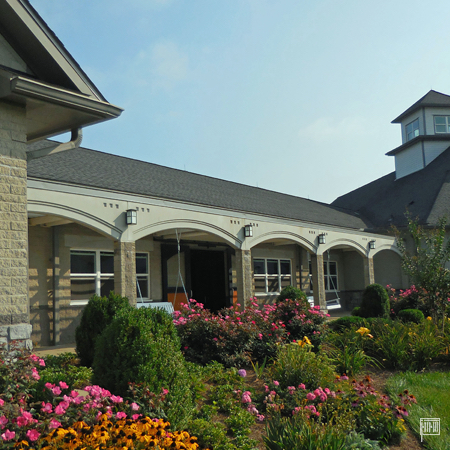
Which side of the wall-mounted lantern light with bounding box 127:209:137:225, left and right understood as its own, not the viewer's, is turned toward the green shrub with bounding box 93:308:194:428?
front

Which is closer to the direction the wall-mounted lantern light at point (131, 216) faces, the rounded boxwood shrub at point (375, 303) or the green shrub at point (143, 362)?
the green shrub

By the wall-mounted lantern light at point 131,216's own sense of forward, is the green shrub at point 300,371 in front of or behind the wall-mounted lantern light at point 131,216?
in front

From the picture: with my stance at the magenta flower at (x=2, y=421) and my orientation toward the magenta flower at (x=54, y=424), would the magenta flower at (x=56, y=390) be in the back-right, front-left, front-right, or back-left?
front-left

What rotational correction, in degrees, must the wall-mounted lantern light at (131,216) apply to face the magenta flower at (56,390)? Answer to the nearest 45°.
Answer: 0° — it already faces it

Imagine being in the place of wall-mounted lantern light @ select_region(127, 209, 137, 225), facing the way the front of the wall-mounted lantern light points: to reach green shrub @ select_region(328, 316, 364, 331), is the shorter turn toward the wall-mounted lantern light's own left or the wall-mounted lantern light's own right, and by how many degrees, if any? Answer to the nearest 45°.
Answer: approximately 90° to the wall-mounted lantern light's own left

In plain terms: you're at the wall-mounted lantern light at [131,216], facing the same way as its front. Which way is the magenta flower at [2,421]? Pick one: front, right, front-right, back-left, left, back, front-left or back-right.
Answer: front

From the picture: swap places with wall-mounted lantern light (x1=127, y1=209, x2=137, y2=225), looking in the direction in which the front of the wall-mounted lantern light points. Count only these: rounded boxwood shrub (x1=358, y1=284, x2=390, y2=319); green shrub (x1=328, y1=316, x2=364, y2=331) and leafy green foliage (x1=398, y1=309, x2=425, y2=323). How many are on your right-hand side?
0

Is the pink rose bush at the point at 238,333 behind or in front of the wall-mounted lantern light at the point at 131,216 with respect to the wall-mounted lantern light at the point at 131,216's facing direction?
in front

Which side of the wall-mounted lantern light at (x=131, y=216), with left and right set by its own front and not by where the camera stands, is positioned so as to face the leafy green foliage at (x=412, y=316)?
left

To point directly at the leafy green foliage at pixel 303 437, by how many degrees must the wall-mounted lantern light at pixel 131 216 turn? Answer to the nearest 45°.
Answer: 0° — it already faces it

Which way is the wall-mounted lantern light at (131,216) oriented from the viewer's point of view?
toward the camera
